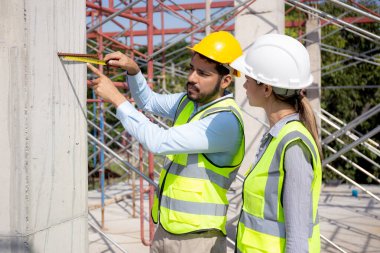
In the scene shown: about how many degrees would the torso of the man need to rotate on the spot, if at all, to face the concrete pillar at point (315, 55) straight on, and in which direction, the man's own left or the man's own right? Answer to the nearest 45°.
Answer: approximately 180°

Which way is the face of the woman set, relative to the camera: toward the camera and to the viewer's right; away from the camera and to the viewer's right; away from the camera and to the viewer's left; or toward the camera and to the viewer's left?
away from the camera and to the viewer's left

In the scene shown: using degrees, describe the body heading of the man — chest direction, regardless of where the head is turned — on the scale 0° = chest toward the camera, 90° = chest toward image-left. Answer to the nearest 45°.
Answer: approximately 45°

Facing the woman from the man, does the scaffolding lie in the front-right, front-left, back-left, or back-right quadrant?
back-left

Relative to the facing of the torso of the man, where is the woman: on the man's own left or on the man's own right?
on the man's own left

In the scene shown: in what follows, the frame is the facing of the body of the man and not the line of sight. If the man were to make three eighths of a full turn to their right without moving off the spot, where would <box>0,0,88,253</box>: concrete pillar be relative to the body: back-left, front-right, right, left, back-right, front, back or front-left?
back-left

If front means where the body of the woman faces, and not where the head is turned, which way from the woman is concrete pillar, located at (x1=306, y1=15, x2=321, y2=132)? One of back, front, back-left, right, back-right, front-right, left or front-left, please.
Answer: right

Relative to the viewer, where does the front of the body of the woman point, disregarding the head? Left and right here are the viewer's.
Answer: facing to the left of the viewer

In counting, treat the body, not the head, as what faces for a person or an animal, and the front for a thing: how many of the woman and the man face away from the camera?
0

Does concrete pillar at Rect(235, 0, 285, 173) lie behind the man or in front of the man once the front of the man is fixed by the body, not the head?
behind
